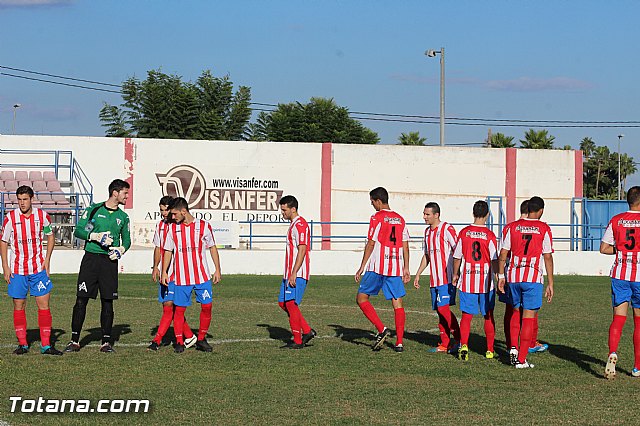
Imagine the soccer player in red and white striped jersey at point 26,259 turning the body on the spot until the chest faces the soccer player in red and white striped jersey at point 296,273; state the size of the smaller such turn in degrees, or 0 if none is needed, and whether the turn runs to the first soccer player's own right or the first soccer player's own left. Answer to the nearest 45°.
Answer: approximately 90° to the first soccer player's own left

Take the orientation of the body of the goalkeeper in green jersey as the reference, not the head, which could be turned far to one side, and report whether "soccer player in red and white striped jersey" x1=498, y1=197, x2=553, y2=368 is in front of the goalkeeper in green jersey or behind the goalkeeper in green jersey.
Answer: in front

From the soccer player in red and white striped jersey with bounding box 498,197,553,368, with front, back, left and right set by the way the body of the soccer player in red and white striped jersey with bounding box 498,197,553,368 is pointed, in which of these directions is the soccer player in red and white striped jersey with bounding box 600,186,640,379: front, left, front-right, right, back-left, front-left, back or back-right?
right

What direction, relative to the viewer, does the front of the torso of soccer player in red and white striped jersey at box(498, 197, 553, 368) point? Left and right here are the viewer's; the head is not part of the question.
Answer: facing away from the viewer

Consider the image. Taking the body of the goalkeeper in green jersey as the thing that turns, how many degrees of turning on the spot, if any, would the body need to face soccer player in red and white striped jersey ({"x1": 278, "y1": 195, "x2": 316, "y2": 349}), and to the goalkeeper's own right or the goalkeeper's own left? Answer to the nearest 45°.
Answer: approximately 45° to the goalkeeper's own left

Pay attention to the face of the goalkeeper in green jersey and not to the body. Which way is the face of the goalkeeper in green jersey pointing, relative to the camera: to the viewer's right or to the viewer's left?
to the viewer's right

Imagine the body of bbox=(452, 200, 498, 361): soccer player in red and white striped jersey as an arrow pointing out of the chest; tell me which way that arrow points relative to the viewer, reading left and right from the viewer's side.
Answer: facing away from the viewer

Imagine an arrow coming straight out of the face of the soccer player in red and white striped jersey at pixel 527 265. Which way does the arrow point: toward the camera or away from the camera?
away from the camera

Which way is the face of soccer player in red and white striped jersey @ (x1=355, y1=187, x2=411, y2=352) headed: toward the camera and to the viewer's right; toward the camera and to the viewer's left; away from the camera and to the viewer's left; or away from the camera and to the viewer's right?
away from the camera and to the viewer's left

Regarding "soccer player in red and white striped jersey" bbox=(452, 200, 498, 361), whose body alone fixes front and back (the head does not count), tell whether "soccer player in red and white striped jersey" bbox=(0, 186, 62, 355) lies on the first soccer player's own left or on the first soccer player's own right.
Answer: on the first soccer player's own left

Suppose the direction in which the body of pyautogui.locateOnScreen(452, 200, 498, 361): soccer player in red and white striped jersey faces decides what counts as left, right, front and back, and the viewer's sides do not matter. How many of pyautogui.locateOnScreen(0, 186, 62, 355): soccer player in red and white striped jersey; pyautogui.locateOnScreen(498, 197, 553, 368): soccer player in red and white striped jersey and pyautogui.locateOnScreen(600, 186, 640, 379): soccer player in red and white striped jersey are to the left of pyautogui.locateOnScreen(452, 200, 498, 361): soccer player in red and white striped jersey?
1

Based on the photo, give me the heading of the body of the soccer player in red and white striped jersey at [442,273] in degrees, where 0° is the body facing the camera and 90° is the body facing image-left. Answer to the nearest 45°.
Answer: approximately 45°

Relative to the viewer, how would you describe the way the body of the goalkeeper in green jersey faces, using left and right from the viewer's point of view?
facing the viewer and to the right of the viewer

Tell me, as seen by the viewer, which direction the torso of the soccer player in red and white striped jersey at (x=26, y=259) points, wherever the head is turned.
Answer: toward the camera
